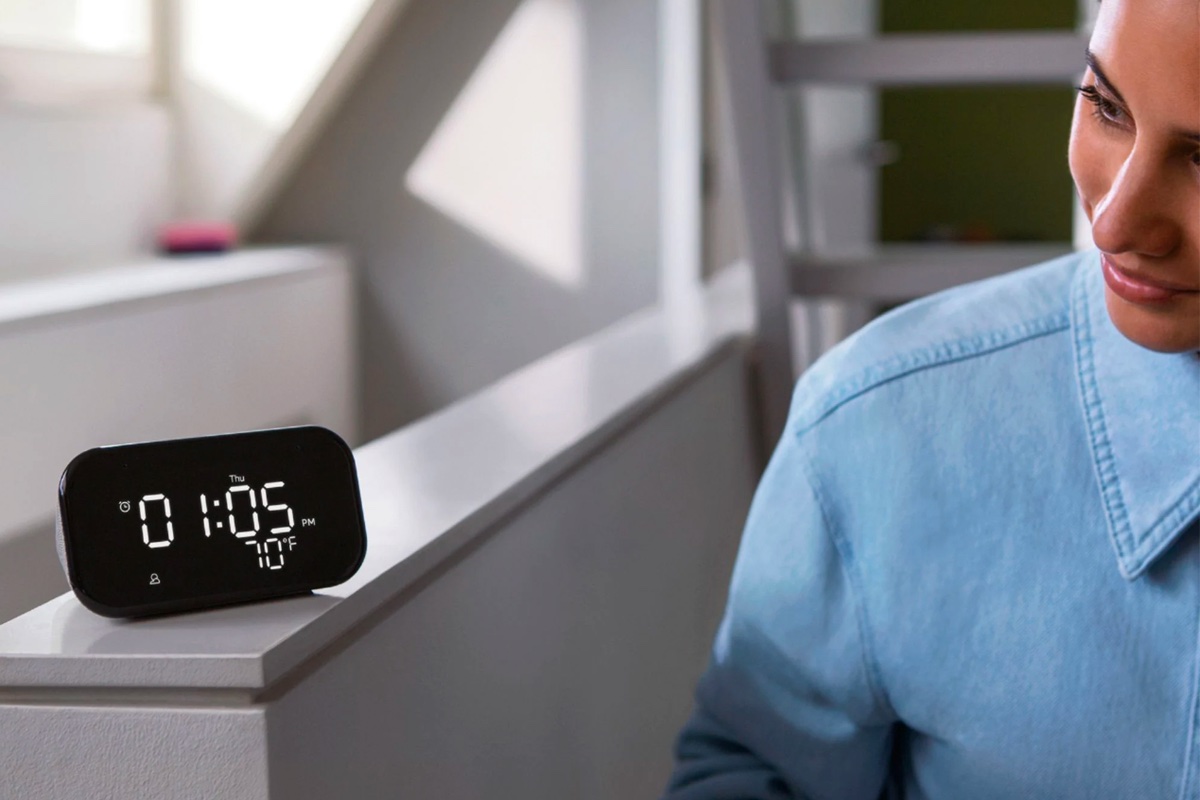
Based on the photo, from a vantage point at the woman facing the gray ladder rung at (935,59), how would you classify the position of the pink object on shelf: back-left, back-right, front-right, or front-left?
front-left

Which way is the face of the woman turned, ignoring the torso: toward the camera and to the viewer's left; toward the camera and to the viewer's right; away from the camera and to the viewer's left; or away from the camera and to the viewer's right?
toward the camera and to the viewer's left

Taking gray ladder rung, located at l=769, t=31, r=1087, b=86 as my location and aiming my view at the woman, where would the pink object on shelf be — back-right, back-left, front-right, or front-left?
back-right

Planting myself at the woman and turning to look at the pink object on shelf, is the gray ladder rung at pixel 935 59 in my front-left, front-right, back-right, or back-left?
front-right

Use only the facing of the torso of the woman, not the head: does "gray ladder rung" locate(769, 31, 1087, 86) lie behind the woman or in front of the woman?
behind

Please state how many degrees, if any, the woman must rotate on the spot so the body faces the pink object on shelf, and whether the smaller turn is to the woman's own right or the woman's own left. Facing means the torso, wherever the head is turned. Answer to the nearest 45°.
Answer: approximately 135° to the woman's own right

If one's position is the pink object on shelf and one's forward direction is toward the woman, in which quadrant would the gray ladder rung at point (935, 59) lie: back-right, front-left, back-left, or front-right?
front-left

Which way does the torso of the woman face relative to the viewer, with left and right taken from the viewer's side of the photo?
facing the viewer

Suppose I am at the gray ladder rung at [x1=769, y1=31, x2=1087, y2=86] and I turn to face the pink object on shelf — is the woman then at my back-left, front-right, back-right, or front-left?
back-left
